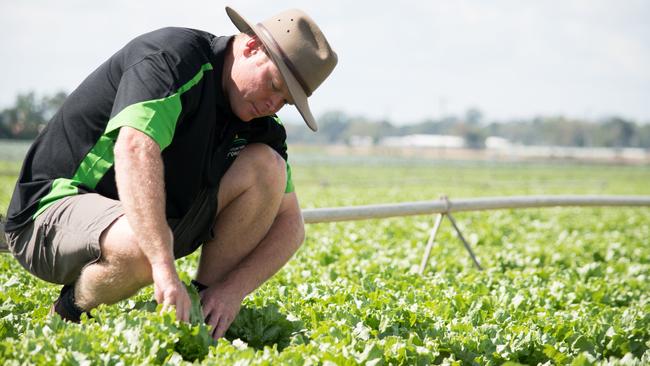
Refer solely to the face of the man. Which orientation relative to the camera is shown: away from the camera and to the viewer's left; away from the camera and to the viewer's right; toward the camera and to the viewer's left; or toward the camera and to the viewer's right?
toward the camera and to the viewer's right

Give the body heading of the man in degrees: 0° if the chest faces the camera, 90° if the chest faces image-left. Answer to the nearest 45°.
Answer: approximately 315°
